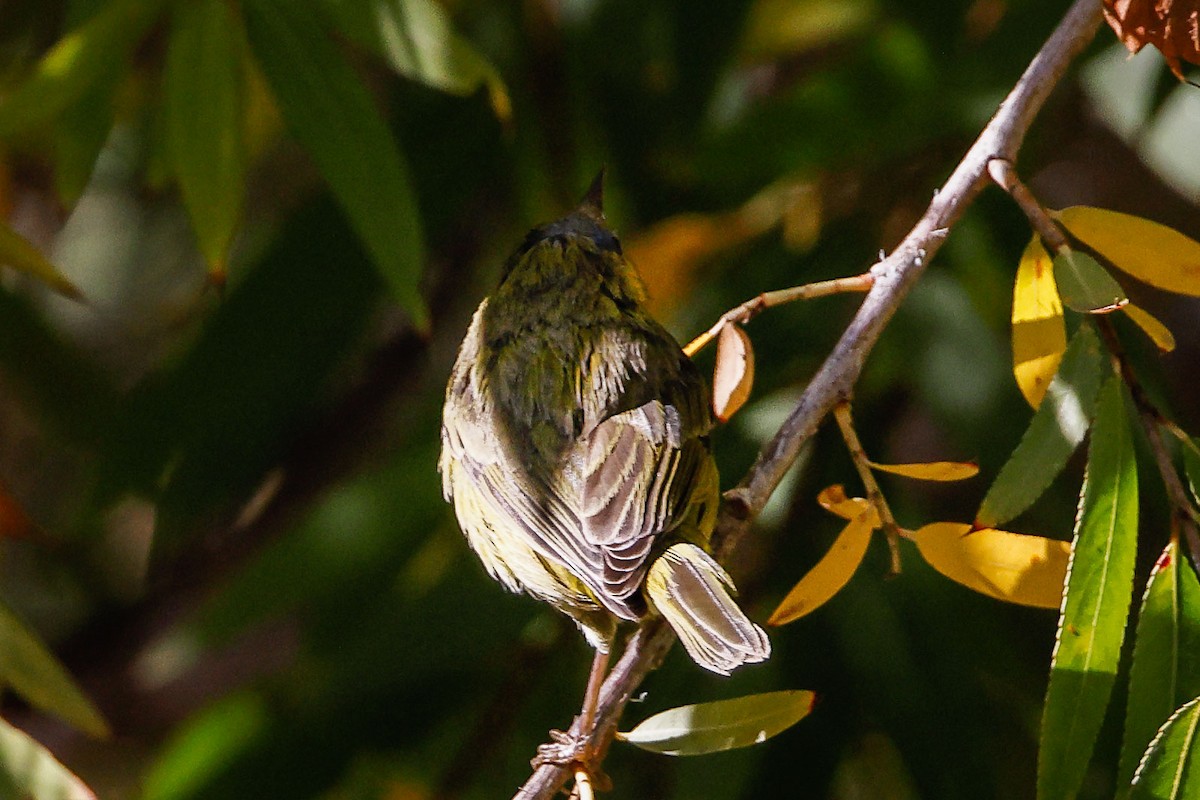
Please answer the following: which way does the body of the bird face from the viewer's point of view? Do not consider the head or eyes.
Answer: away from the camera

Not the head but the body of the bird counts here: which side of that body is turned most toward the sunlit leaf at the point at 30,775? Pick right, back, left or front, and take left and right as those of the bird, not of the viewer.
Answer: left

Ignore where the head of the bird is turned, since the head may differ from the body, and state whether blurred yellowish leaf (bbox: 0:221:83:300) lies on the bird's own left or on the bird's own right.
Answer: on the bird's own left

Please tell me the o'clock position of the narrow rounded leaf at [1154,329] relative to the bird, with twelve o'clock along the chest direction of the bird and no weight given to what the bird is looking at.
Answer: The narrow rounded leaf is roughly at 4 o'clock from the bird.

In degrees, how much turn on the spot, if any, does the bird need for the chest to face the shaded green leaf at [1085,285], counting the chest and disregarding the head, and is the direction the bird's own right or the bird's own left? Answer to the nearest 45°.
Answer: approximately 135° to the bird's own right
